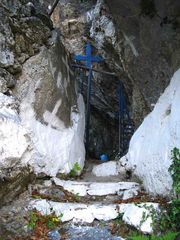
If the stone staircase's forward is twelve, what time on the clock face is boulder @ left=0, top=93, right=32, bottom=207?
The boulder is roughly at 3 o'clock from the stone staircase.

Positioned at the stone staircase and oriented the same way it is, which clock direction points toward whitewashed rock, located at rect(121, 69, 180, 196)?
The whitewashed rock is roughly at 8 o'clock from the stone staircase.

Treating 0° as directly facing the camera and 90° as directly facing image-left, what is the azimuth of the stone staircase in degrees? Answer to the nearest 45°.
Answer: approximately 0°

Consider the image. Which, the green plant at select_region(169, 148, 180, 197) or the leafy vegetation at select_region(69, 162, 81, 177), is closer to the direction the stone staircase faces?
the green plant

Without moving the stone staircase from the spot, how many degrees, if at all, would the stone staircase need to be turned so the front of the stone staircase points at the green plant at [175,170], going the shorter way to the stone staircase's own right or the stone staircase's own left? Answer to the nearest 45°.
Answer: approximately 45° to the stone staircase's own left

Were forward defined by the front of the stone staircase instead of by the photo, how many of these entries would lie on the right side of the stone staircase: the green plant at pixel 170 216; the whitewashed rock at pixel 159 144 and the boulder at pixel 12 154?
1

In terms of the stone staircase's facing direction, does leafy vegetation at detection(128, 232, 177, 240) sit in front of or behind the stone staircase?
in front

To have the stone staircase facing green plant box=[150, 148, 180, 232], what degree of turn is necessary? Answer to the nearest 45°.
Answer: approximately 45° to its left
